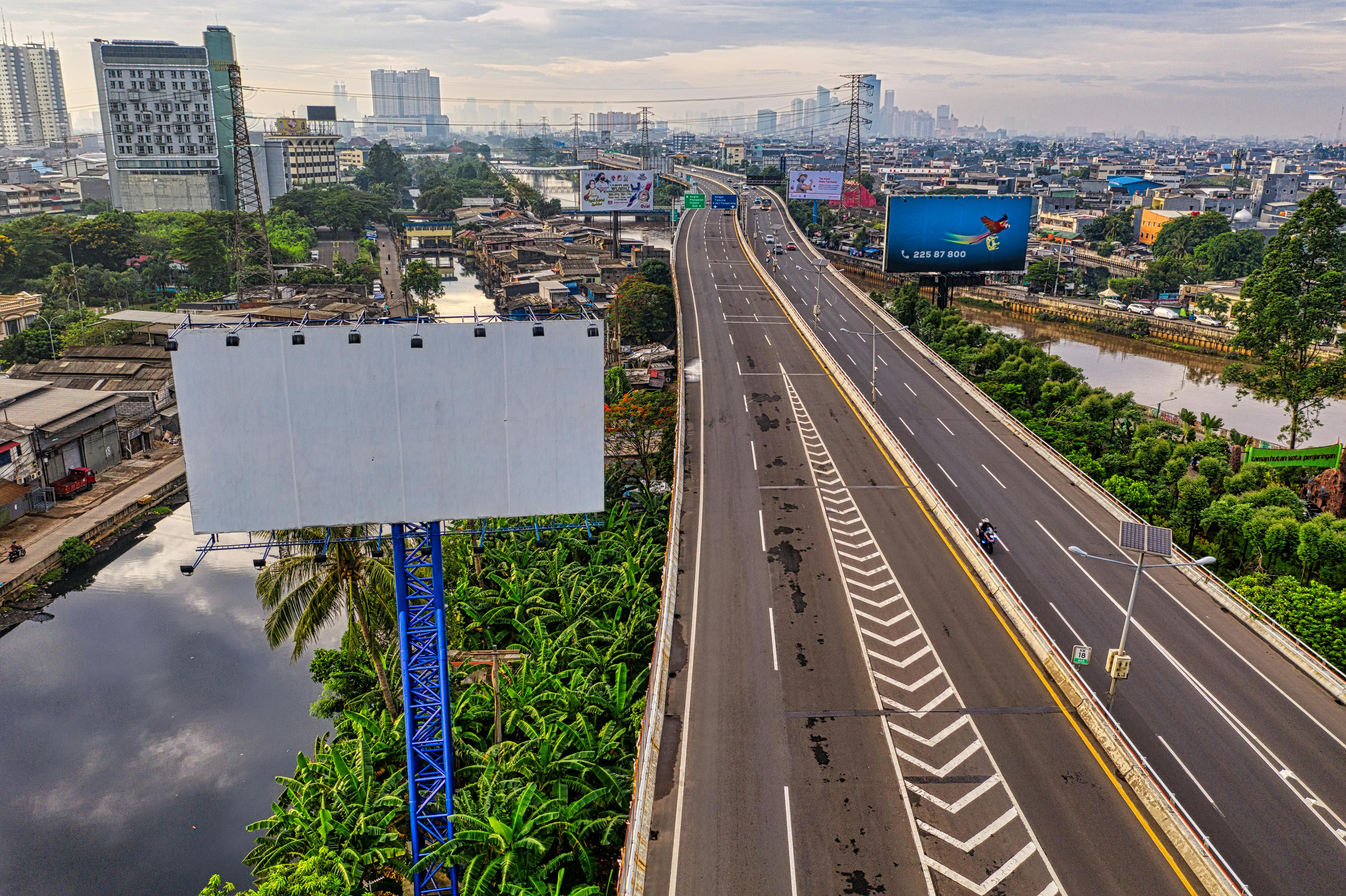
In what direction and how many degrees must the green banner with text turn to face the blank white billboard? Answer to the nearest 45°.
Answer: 0° — it already faces it

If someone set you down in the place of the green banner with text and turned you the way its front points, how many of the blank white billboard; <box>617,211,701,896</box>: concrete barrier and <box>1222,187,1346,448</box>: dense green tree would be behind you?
1

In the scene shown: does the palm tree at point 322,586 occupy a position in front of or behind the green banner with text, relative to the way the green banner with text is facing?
in front

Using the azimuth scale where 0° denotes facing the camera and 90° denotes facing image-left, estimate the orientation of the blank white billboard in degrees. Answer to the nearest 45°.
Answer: approximately 0°

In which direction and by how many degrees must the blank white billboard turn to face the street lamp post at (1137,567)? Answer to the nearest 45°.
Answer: approximately 90° to its left

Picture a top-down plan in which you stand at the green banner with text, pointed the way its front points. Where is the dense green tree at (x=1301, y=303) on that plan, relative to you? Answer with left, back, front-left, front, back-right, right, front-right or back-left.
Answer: back

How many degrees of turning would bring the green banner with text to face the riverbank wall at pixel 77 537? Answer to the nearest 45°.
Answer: approximately 45° to its right

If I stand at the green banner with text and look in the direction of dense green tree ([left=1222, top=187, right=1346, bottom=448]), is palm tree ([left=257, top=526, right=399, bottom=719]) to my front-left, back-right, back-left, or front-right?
back-left

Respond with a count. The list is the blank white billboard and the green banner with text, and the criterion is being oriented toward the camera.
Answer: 2

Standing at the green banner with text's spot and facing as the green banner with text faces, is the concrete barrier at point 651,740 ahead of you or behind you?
ahead
